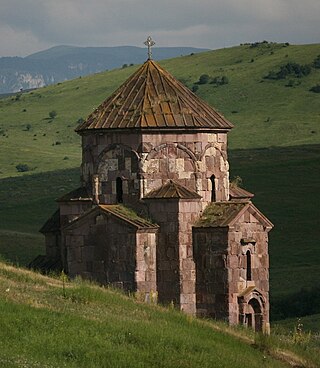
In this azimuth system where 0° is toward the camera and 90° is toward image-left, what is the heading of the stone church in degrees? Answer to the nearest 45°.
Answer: approximately 315°
